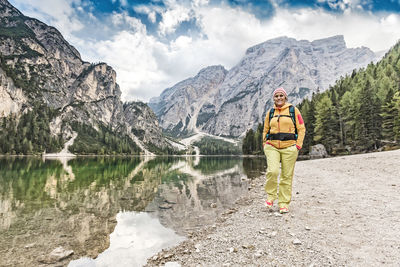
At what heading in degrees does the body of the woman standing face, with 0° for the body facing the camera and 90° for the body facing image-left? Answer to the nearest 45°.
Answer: approximately 0°
